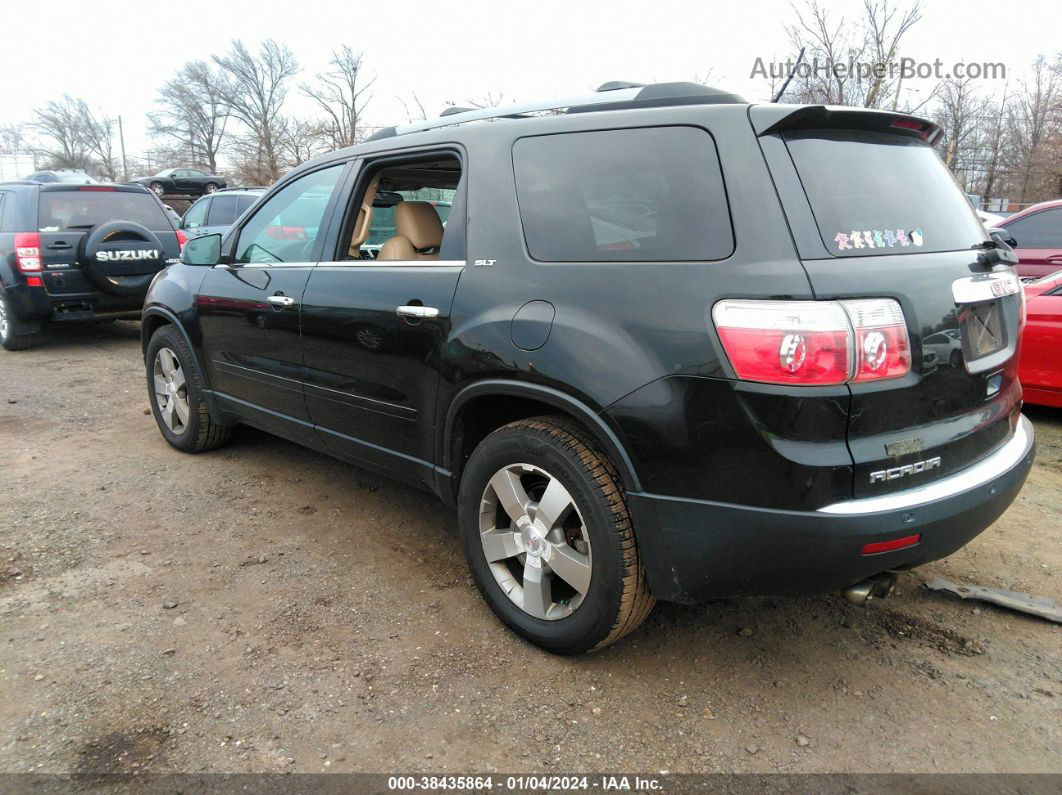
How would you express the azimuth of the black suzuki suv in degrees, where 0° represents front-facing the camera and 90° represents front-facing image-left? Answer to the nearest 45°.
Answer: approximately 135°

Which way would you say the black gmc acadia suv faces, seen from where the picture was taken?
facing away from the viewer and to the left of the viewer

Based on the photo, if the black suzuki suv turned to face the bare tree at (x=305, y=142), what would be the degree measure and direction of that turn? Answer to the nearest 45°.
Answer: approximately 45° to its right

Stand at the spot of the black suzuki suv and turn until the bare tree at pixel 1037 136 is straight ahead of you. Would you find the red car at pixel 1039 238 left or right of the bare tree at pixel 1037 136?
right

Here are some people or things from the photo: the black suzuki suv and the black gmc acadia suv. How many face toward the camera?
0

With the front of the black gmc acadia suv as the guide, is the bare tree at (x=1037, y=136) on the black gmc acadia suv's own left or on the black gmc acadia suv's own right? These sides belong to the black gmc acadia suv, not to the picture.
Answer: on the black gmc acadia suv's own right

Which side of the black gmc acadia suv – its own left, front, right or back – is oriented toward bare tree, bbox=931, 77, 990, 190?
right

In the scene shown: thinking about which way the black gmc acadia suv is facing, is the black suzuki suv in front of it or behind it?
in front
